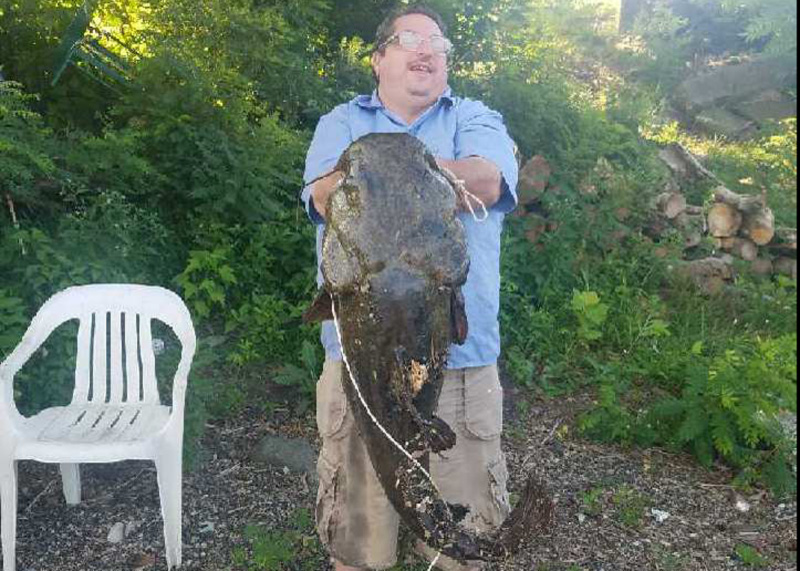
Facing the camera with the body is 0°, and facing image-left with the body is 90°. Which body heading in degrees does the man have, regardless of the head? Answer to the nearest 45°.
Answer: approximately 0°

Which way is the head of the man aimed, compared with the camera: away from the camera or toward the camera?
toward the camera

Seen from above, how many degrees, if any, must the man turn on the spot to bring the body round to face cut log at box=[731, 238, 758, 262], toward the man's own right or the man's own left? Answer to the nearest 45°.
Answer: approximately 135° to the man's own left

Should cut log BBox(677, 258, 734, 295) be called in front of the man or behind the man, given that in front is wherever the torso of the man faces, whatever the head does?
behind

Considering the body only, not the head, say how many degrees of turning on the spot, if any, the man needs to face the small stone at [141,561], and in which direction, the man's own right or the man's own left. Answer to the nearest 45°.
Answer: approximately 135° to the man's own right

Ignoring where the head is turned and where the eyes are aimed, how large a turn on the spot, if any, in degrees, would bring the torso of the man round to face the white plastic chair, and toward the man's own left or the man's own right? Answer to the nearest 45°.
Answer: approximately 135° to the man's own right

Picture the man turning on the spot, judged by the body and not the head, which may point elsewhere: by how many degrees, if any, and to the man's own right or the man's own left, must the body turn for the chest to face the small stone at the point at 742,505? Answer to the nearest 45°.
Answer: approximately 135° to the man's own left

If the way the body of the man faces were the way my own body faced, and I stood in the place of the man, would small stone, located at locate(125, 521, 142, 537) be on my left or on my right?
on my right
